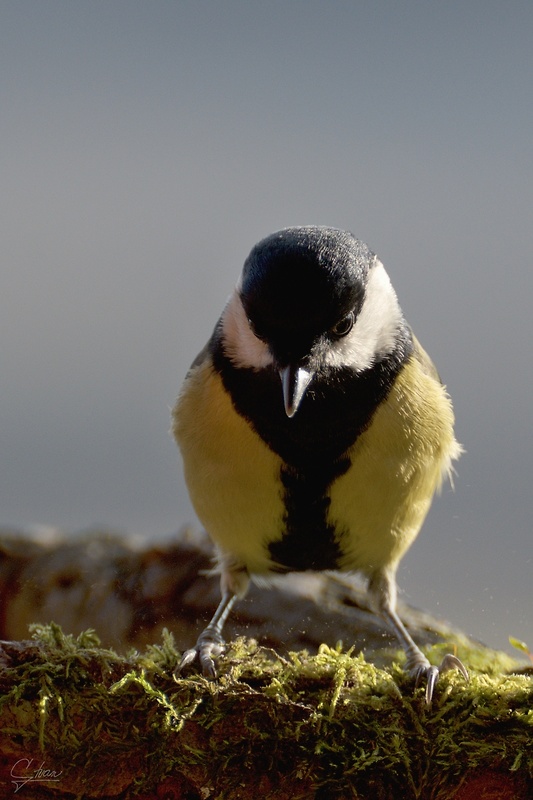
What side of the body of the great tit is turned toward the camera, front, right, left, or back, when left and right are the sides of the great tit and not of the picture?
front
